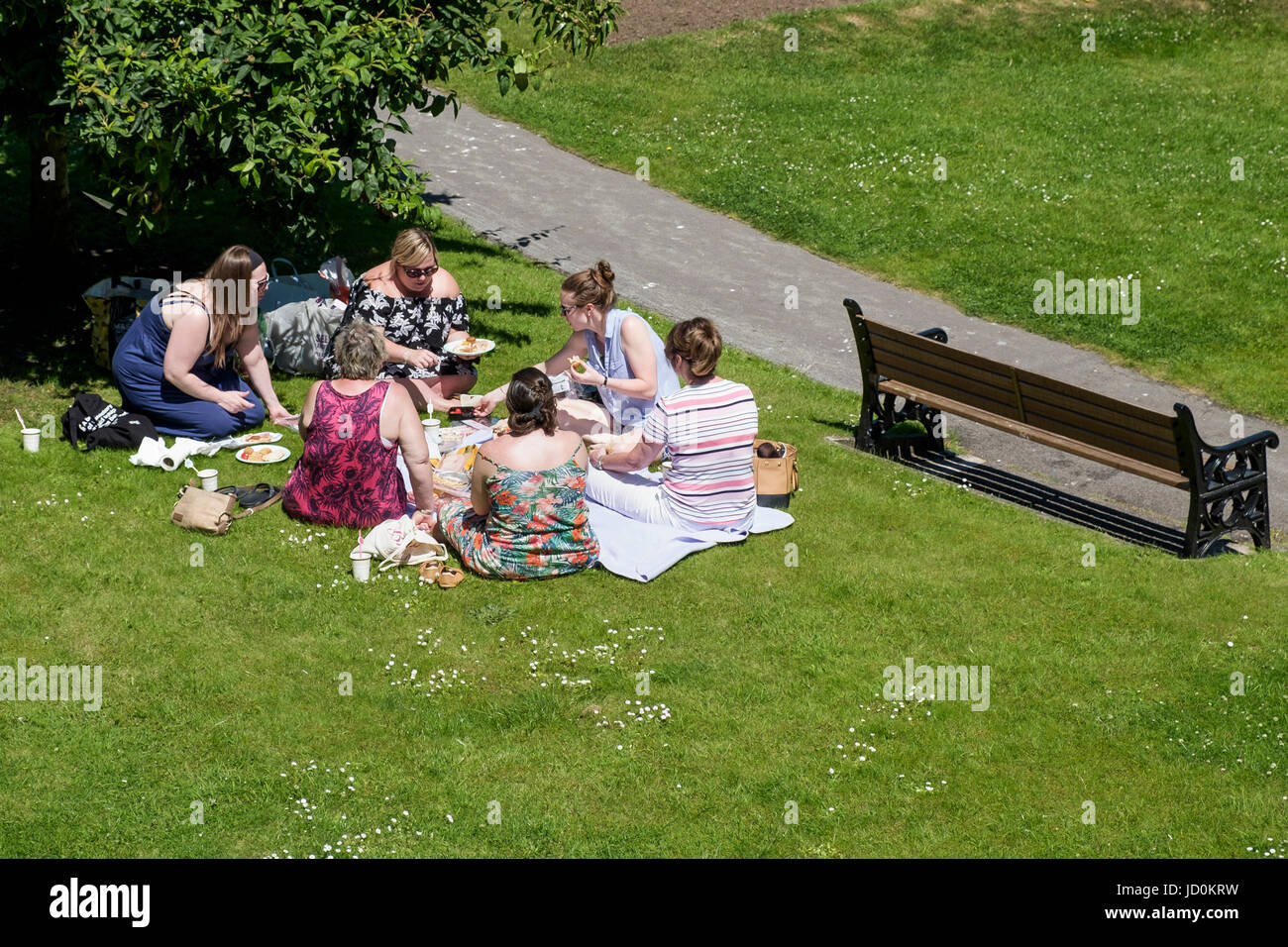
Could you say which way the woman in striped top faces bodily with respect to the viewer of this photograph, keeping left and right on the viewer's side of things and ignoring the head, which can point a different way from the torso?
facing away from the viewer and to the left of the viewer

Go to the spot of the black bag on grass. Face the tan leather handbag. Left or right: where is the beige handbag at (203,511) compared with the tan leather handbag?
right

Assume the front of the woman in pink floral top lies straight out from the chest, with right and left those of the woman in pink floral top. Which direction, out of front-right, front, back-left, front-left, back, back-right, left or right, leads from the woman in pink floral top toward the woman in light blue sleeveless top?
front-right

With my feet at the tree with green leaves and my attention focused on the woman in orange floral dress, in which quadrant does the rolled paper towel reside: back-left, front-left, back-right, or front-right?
front-right

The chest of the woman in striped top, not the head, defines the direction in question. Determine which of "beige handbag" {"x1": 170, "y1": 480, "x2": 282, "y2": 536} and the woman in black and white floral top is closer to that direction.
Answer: the woman in black and white floral top

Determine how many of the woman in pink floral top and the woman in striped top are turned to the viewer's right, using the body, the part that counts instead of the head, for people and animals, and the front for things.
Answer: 0

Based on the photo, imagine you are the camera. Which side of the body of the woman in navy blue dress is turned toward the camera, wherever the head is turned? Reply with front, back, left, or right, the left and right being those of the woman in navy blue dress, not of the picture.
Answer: right

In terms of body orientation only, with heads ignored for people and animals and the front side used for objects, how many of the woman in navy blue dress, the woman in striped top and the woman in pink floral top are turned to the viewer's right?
1

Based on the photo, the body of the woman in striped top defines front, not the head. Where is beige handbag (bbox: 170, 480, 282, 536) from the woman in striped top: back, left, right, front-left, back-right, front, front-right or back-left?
front-left

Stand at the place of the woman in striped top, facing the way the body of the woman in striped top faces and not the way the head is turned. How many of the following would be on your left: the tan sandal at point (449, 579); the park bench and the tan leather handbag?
1

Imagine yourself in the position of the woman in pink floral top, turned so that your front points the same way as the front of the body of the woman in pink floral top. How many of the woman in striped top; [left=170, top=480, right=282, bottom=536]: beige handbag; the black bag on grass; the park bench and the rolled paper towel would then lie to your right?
2

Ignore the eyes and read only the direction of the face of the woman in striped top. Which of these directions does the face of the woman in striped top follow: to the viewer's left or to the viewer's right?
to the viewer's left

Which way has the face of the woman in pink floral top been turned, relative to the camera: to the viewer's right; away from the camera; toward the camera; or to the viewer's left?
away from the camera

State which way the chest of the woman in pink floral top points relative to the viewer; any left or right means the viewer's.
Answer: facing away from the viewer

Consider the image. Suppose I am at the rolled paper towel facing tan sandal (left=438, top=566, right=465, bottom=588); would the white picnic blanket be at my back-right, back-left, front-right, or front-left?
front-left
